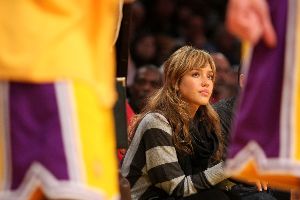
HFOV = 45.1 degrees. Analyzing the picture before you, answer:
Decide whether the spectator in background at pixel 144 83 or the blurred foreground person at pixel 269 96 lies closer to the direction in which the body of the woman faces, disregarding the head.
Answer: the blurred foreground person

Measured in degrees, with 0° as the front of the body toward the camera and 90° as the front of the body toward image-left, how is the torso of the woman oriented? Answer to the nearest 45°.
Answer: approximately 315°

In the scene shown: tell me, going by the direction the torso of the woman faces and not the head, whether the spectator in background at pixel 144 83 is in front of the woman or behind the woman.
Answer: behind

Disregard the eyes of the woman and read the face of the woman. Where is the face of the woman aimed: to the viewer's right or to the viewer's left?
to the viewer's right
